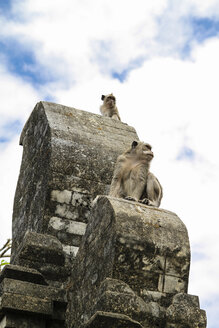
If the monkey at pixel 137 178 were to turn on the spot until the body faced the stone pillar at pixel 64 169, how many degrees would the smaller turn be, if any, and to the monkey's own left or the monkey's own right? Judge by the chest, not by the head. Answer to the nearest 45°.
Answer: approximately 180°

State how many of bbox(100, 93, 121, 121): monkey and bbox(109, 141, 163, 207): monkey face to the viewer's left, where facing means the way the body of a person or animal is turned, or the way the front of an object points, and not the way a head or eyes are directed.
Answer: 0

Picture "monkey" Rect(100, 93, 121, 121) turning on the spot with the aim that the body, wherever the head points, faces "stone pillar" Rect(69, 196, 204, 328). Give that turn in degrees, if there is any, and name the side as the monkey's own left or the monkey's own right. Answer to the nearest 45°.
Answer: approximately 45° to the monkey's own right

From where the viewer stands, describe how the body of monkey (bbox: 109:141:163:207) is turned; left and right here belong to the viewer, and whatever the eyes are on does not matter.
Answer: facing the viewer and to the right of the viewer

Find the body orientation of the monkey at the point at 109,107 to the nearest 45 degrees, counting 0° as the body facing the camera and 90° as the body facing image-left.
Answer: approximately 315°
